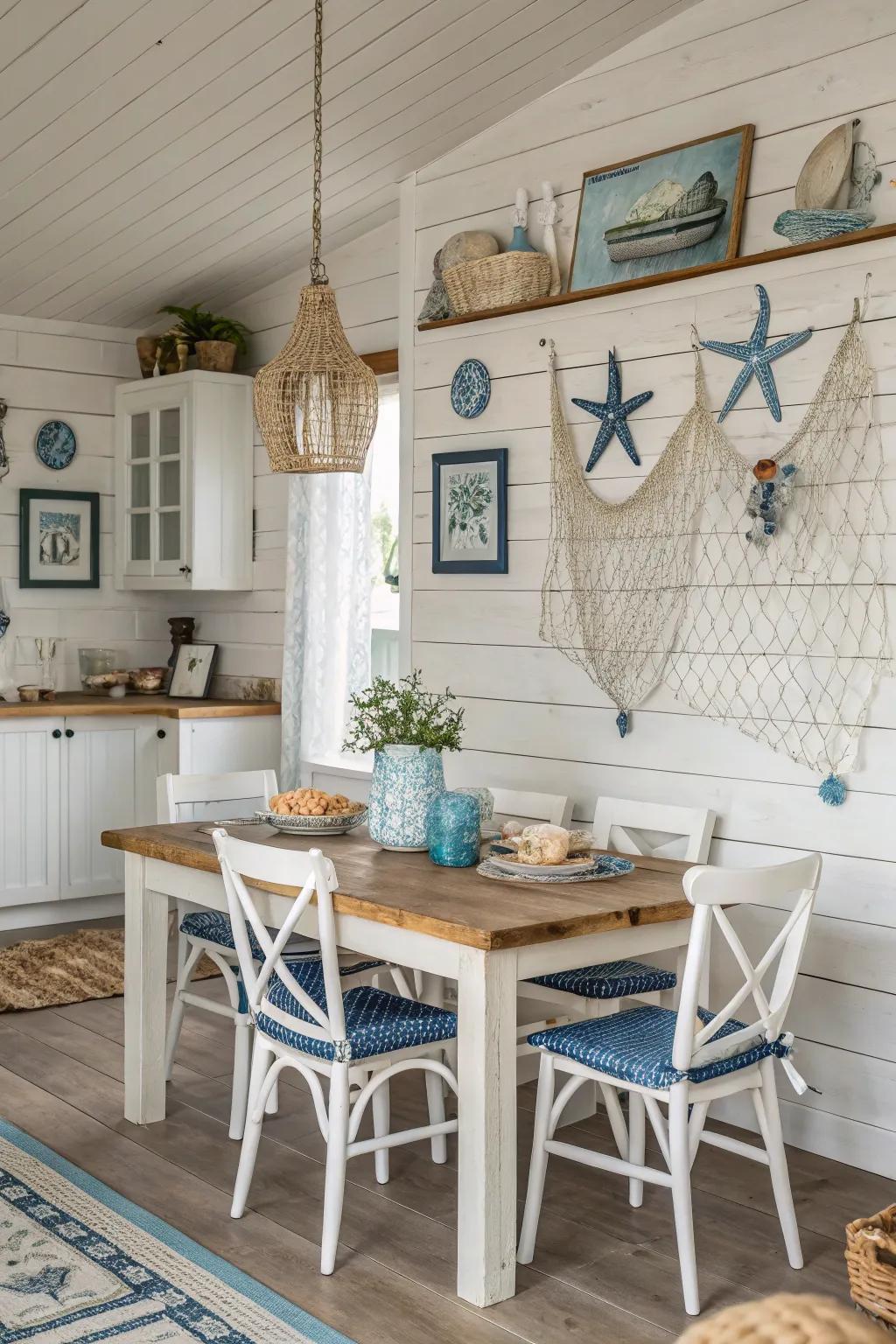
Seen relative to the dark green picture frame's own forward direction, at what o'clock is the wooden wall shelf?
The wooden wall shelf is roughly at 11 o'clock from the dark green picture frame.

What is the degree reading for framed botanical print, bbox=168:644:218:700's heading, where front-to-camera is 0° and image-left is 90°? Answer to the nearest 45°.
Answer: approximately 0°

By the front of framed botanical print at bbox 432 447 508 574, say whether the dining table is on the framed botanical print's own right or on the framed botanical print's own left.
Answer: on the framed botanical print's own left

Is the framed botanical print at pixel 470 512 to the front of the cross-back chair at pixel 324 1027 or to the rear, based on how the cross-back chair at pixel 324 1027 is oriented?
to the front

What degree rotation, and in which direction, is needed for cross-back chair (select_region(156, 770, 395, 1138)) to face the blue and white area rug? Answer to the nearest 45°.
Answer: approximately 45° to its right

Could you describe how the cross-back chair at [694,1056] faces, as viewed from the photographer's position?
facing away from the viewer and to the left of the viewer

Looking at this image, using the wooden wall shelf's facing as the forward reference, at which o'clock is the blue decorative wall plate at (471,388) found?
The blue decorative wall plate is roughly at 3 o'clock from the wooden wall shelf.

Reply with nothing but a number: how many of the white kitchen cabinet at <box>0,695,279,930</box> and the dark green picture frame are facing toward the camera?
2

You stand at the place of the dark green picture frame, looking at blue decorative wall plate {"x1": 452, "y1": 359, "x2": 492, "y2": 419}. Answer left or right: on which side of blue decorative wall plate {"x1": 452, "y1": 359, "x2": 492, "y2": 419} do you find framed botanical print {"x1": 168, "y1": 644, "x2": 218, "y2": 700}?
left

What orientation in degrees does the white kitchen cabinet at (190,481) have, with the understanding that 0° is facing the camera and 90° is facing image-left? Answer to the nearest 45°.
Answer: approximately 45°

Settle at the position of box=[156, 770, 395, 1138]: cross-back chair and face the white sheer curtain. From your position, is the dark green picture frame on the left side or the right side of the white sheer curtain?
left

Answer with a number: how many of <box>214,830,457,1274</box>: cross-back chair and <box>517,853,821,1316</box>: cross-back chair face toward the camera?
0
